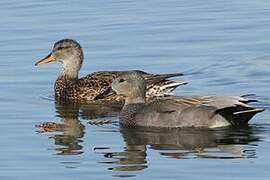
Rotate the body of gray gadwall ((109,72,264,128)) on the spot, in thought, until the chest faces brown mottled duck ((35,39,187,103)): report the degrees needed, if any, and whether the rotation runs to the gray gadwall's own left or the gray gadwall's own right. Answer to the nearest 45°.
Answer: approximately 45° to the gray gadwall's own right

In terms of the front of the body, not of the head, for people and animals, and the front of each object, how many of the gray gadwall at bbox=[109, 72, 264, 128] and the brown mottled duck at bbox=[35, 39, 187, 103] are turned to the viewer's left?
2

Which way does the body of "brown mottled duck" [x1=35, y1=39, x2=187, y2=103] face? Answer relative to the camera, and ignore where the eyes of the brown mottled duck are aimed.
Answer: to the viewer's left

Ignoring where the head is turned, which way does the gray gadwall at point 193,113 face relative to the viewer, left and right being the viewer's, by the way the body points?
facing to the left of the viewer

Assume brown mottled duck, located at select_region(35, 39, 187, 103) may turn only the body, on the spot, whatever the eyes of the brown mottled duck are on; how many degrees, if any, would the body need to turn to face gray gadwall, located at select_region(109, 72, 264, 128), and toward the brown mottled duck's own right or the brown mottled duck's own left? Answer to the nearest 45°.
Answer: approximately 135° to the brown mottled duck's own left
